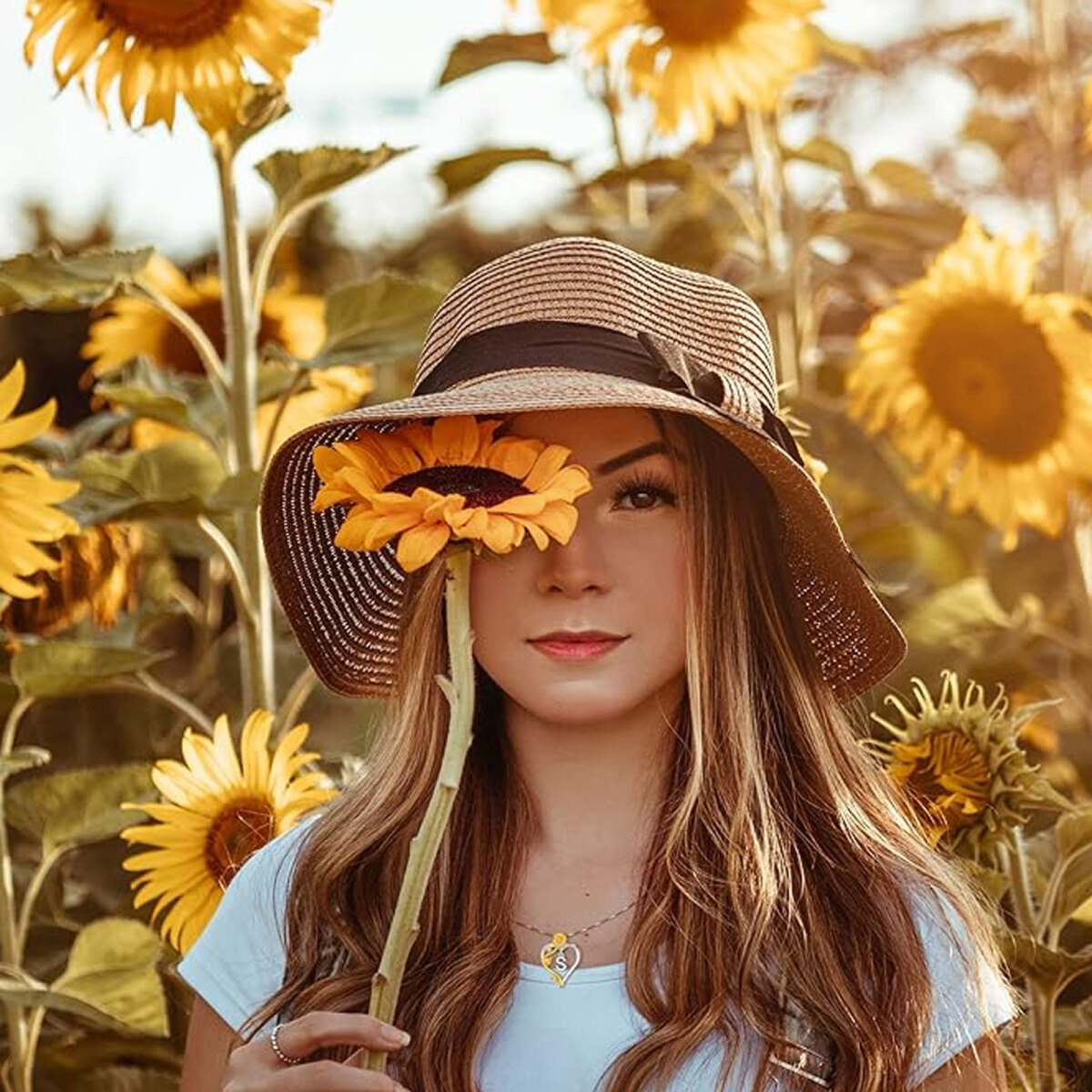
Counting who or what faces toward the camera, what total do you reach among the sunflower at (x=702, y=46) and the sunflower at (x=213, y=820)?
2

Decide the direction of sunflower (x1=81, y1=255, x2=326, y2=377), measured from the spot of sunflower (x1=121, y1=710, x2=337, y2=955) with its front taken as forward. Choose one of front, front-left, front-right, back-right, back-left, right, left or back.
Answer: back

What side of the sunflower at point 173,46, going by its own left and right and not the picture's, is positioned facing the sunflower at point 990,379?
left

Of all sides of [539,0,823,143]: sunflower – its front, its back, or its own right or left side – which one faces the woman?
front

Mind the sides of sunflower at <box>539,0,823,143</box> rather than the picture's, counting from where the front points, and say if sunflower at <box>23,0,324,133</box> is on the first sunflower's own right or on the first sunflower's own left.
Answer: on the first sunflower's own right

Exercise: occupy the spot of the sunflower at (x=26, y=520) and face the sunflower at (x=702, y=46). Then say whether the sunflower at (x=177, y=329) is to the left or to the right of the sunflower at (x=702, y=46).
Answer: left

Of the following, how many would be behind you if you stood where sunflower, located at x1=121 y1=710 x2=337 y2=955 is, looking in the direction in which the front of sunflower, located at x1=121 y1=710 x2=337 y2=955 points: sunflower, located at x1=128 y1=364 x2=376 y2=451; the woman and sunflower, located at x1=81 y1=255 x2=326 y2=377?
2

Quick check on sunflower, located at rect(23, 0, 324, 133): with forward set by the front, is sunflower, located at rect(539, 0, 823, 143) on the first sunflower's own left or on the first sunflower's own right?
on the first sunflower's own left
